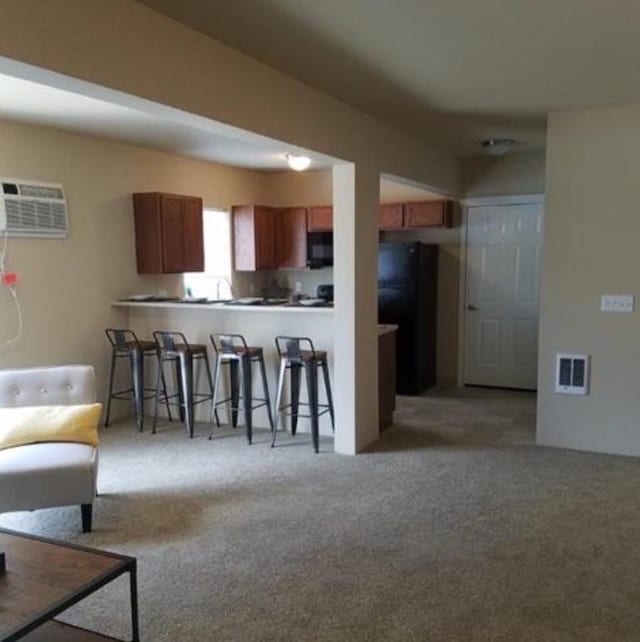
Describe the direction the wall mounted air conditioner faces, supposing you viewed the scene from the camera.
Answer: facing the viewer and to the right of the viewer

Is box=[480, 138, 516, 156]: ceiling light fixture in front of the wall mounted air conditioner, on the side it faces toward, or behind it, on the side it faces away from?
in front

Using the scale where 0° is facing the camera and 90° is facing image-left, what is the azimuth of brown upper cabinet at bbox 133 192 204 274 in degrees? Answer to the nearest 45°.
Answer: approximately 315°

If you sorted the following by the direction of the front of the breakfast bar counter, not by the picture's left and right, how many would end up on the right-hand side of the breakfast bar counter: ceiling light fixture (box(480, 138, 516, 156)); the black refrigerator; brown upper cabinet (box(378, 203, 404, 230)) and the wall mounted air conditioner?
1

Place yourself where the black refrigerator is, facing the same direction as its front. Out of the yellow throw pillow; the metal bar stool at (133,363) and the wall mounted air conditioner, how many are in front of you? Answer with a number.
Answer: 3

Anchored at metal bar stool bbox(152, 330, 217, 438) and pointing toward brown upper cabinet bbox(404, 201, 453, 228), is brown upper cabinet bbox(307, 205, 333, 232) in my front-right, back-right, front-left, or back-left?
front-left

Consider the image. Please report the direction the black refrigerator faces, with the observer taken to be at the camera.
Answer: facing the viewer and to the left of the viewer

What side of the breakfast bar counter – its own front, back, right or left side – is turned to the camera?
front

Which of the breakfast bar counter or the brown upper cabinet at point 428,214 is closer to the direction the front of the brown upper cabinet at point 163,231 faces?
the breakfast bar counter
